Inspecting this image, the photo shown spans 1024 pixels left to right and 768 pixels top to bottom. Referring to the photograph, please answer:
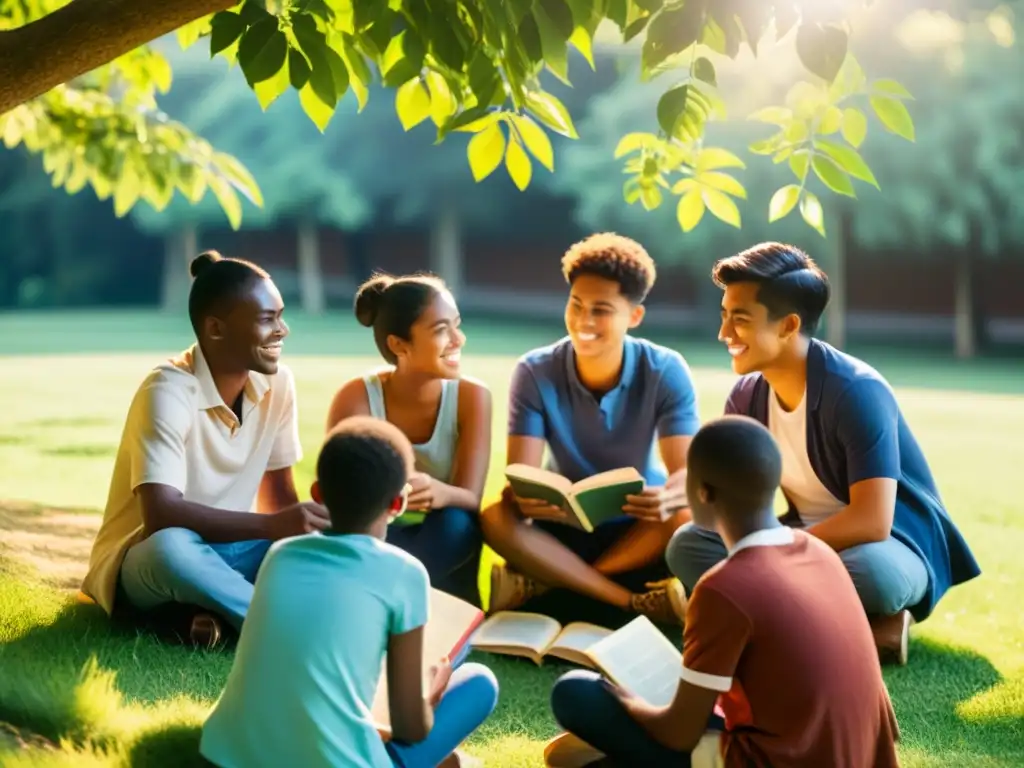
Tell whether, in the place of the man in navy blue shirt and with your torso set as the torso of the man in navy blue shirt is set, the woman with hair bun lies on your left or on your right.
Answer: on your right

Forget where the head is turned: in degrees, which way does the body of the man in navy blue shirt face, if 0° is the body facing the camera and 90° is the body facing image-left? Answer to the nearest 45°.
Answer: approximately 45°

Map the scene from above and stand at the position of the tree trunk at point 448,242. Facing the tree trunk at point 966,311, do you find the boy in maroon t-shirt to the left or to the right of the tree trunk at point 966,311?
right

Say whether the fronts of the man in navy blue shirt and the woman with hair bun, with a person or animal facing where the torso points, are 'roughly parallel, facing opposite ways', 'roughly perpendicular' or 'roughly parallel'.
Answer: roughly perpendicular

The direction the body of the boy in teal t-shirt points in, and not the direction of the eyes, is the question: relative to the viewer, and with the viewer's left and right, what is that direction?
facing away from the viewer and to the right of the viewer

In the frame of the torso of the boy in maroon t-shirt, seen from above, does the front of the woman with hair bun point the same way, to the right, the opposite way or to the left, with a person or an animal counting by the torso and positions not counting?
the opposite way

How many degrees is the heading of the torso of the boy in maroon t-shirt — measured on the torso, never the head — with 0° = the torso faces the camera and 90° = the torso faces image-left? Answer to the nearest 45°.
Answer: approximately 135°

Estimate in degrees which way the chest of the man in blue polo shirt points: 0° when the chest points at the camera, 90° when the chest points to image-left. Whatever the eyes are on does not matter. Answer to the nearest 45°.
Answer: approximately 0°

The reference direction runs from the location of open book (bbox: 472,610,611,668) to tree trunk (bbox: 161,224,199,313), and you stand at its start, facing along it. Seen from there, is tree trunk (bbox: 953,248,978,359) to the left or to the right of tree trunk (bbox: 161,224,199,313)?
right

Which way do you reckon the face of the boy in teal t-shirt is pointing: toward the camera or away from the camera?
away from the camera
